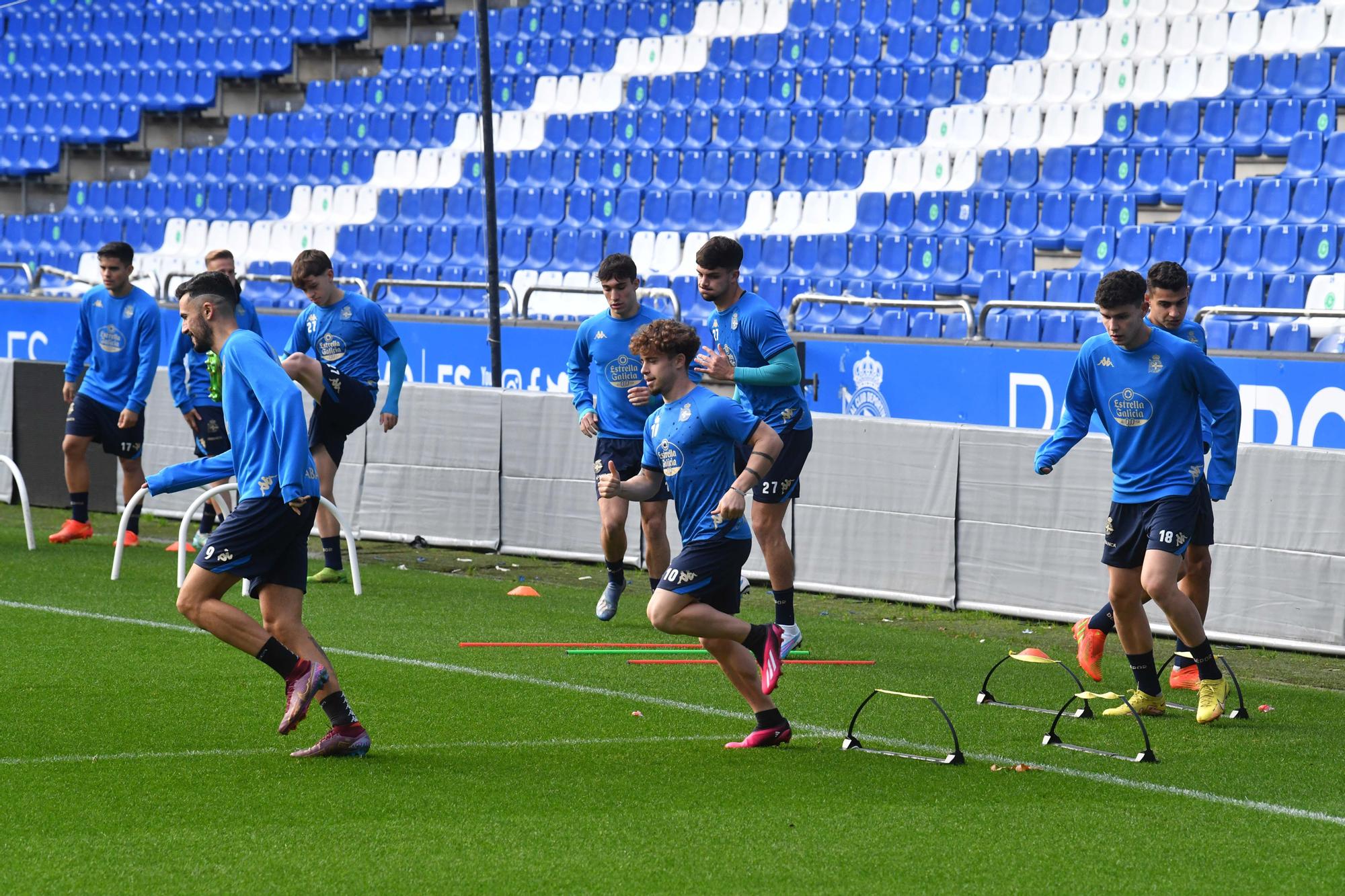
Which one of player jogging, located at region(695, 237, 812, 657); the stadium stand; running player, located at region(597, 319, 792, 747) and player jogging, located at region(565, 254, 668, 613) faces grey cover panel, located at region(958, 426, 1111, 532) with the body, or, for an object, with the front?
the stadium stand

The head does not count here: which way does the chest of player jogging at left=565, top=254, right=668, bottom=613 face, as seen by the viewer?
toward the camera

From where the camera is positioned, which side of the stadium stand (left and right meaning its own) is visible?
front

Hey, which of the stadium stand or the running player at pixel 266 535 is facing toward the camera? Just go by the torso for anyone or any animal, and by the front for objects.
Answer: the stadium stand

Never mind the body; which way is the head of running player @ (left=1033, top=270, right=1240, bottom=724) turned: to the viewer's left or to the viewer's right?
to the viewer's left

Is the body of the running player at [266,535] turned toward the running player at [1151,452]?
no

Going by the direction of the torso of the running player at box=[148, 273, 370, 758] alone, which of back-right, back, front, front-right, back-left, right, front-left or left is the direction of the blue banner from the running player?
back-right

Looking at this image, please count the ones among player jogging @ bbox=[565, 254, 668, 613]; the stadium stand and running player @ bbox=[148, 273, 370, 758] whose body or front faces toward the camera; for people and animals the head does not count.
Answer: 2

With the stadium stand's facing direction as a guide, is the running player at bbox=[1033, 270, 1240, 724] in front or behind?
in front

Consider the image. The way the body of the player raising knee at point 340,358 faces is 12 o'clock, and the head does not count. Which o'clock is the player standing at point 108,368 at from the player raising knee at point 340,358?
the player standing at point 108,368 is roughly at 3 o'clock from the player raising knee at point 340,358.

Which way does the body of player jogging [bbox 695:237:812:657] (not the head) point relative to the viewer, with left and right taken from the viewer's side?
facing the viewer and to the left of the viewer

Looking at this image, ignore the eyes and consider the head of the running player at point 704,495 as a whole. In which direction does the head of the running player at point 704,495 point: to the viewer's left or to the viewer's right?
to the viewer's left

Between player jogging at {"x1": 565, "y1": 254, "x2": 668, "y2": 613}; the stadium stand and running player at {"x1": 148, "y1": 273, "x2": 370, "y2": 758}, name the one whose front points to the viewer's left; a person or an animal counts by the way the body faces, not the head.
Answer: the running player

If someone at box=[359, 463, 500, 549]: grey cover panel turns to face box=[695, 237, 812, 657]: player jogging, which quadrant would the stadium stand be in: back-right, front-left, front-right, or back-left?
back-left

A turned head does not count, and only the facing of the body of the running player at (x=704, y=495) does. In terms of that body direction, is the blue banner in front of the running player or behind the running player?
behind

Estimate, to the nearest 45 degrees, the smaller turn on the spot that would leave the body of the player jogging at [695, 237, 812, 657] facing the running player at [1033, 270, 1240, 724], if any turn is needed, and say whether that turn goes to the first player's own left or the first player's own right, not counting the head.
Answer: approximately 90° to the first player's own left

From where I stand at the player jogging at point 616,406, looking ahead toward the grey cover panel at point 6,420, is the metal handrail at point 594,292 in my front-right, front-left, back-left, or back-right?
front-right

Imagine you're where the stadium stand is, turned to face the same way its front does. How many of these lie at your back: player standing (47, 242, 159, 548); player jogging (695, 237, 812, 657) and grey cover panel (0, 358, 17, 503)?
0

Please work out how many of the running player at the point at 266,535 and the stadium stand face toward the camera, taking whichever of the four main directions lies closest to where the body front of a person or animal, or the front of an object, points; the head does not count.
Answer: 1

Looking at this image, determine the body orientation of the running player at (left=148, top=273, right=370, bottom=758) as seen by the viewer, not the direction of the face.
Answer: to the viewer's left
